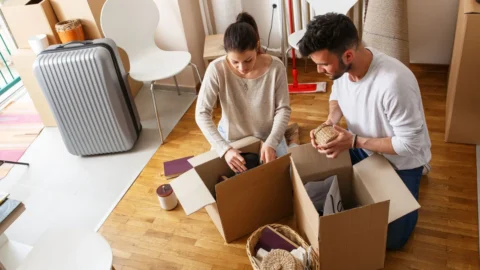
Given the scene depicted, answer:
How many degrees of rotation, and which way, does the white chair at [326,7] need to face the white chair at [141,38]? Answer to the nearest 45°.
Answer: approximately 45° to its right

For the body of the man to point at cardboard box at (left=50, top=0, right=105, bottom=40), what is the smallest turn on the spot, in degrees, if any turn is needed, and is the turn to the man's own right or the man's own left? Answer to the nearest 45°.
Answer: approximately 90° to the man's own right

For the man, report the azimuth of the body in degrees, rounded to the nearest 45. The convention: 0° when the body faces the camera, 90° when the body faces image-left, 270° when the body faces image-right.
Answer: approximately 45°

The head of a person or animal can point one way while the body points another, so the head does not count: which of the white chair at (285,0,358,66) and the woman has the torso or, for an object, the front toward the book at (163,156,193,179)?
the white chair

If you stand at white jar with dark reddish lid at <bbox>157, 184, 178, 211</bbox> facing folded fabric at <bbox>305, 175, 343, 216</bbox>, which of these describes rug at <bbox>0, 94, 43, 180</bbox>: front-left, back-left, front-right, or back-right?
back-left

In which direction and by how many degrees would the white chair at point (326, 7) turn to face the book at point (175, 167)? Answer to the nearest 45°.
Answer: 0° — it already faces it
